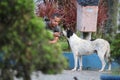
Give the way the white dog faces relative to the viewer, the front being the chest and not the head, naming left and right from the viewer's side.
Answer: facing to the left of the viewer

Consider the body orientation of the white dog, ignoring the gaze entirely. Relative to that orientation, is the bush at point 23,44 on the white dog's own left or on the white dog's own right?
on the white dog's own left
